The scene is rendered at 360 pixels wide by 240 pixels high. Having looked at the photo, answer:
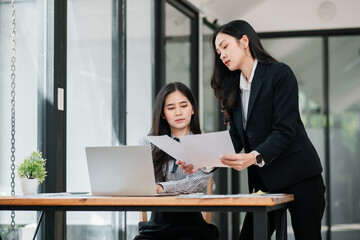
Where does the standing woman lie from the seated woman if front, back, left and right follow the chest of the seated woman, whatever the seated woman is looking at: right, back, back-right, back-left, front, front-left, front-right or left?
front-left

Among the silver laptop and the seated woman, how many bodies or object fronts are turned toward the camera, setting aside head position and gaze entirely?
1

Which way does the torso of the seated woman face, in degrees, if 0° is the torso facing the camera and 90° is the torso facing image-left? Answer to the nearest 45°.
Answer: approximately 0°

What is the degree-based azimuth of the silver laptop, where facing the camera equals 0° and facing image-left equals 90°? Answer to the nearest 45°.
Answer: approximately 225°

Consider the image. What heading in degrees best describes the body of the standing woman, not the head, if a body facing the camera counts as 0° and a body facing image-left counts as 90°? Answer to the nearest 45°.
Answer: approximately 45°

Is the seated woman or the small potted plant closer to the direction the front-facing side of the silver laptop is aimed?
the seated woman

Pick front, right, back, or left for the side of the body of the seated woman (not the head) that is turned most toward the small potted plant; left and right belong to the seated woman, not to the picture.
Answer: right

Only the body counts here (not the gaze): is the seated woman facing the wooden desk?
yes

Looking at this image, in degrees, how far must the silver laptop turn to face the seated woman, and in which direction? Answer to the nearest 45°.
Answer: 0° — it already faces them

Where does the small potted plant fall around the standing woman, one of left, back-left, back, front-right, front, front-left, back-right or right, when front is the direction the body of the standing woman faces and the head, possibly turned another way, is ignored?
front-right

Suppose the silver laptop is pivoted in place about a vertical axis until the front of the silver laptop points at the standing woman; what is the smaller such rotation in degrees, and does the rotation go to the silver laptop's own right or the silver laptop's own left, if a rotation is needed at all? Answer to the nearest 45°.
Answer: approximately 45° to the silver laptop's own right

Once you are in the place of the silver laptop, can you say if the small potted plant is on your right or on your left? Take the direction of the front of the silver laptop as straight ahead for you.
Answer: on your left
